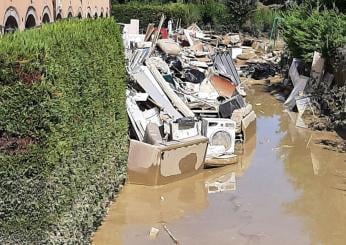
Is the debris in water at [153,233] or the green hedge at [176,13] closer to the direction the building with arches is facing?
the debris in water

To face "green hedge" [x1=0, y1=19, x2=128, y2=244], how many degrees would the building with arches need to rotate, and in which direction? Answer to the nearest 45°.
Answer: approximately 45° to its right

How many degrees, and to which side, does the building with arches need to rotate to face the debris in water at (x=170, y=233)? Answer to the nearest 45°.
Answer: approximately 45° to its right

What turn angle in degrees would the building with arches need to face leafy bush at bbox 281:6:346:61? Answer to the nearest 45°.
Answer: approximately 45° to its left

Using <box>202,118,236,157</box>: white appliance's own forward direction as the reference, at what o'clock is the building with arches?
The building with arches is roughly at 4 o'clock from the white appliance.

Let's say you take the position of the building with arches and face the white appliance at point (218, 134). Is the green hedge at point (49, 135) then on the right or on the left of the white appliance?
right

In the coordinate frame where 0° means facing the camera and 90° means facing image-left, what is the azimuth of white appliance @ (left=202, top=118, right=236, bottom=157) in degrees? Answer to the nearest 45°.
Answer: approximately 0°

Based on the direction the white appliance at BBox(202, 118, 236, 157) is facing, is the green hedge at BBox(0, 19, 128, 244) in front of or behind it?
in front

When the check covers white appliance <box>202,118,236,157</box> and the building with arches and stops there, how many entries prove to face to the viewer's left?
0

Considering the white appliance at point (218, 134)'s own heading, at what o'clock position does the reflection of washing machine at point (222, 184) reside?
The reflection of washing machine is roughly at 12 o'clock from the white appliance.

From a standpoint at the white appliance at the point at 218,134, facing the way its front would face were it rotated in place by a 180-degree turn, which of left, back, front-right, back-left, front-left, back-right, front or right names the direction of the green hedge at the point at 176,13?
front

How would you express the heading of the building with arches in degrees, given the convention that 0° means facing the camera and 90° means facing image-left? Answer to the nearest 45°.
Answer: approximately 315°

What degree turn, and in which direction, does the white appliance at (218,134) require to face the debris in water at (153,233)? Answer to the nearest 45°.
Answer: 0° — it already faces it
